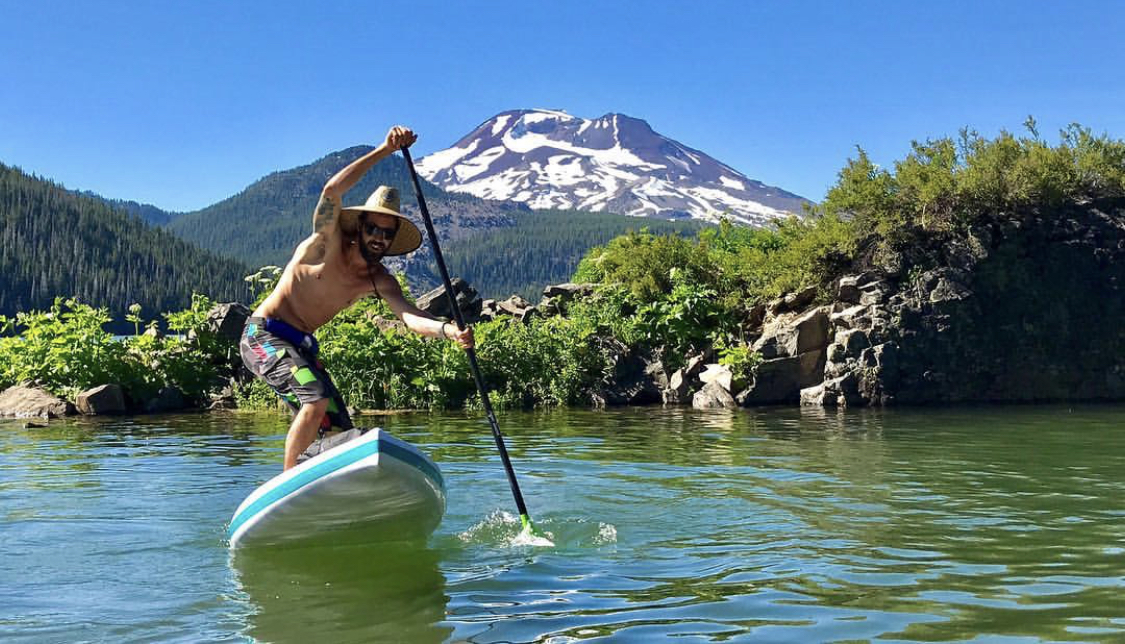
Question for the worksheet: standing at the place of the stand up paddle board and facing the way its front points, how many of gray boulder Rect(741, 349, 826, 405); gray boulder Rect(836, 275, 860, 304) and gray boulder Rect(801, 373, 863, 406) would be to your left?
3

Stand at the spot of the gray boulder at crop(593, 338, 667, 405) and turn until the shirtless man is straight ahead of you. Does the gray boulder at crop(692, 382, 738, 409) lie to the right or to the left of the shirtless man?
left

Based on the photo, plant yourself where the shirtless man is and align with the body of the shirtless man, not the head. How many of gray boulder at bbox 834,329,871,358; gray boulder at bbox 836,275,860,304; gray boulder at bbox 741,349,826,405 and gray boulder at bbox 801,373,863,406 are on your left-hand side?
4

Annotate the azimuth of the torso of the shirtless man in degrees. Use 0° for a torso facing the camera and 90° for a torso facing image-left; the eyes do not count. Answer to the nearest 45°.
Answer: approximately 315°

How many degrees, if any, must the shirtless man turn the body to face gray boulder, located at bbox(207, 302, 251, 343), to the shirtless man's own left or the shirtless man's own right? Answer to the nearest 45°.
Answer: approximately 135° to the shirtless man's own left

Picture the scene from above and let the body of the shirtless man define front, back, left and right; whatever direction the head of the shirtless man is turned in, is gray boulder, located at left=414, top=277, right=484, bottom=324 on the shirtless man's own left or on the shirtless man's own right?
on the shirtless man's own left

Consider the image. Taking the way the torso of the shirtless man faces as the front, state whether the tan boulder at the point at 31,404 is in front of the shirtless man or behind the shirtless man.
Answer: behind

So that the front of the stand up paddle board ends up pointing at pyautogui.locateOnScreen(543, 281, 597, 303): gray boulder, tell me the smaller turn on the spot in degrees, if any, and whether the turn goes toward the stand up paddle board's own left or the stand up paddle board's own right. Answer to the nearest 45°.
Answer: approximately 135° to the stand up paddle board's own left

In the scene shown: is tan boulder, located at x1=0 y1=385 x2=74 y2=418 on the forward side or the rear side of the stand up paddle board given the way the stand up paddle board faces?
on the rear side

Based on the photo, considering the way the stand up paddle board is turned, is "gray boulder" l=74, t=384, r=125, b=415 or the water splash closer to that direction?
the water splash
